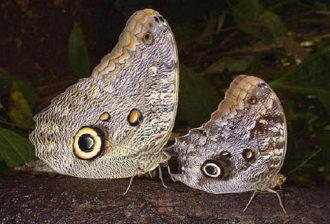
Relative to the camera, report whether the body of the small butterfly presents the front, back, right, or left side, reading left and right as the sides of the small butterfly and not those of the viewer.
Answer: right

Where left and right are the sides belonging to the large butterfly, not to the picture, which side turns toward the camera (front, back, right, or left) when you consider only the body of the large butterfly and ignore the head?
right

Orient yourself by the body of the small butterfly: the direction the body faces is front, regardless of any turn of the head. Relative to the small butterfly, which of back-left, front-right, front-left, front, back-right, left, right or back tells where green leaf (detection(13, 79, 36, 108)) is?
back-left

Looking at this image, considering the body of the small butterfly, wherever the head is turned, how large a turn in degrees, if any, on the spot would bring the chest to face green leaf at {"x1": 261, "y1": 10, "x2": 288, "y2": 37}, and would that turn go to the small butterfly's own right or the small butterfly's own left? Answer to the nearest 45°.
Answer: approximately 90° to the small butterfly's own left

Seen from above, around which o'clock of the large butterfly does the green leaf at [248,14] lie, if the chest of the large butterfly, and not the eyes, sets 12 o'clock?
The green leaf is roughly at 10 o'clock from the large butterfly.

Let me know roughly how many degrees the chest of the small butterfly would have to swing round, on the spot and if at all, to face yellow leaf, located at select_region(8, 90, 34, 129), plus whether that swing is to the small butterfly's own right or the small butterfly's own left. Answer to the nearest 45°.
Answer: approximately 135° to the small butterfly's own left

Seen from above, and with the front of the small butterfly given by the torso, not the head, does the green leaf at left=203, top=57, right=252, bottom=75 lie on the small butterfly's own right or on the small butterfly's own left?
on the small butterfly's own left

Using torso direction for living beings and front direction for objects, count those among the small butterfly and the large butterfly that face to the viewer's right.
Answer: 2
